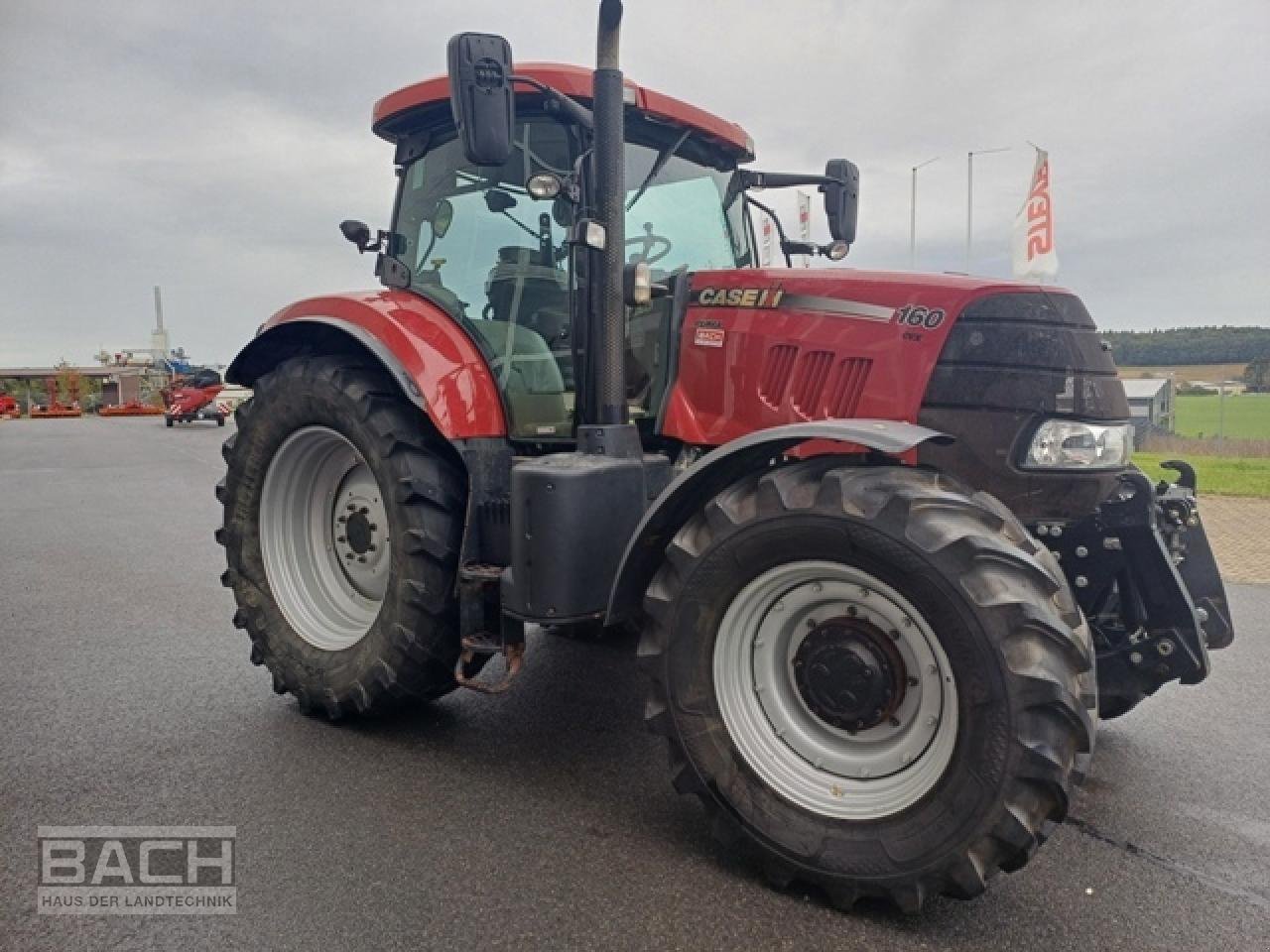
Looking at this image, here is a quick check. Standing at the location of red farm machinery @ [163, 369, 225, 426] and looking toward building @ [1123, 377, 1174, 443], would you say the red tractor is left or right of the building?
right

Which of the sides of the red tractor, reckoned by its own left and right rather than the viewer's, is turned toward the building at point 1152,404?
left

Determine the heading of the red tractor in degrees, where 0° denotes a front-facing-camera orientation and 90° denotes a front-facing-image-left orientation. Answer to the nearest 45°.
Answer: approximately 315°

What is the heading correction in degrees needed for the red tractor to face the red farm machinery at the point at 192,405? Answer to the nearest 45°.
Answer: approximately 180°
